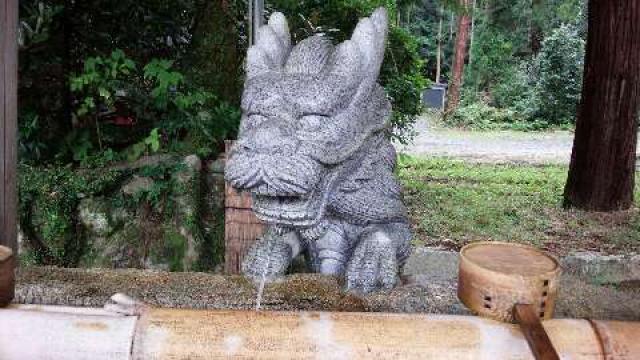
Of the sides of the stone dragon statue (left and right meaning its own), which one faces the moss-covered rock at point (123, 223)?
right

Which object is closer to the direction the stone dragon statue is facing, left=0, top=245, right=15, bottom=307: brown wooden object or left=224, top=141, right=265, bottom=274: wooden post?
the brown wooden object

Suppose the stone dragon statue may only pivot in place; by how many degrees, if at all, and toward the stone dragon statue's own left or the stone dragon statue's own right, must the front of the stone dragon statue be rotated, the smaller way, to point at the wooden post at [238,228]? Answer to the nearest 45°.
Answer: approximately 135° to the stone dragon statue's own right

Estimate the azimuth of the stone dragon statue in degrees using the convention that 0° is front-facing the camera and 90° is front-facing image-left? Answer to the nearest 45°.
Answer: approximately 45°

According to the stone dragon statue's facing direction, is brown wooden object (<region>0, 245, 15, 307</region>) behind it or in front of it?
in front
